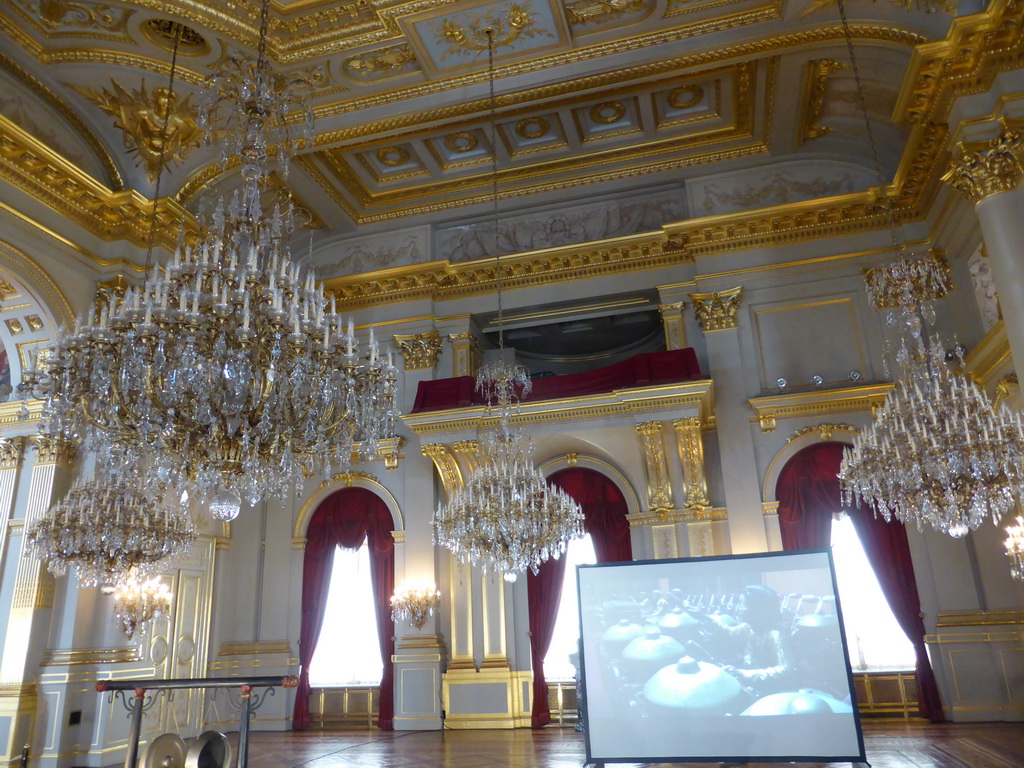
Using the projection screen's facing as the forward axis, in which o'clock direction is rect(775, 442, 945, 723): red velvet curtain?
The red velvet curtain is roughly at 7 o'clock from the projection screen.

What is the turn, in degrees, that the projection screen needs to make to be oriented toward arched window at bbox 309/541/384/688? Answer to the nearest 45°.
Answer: approximately 135° to its right

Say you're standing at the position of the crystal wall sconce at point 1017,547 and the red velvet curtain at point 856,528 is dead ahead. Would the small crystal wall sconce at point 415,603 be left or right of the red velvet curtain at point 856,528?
left

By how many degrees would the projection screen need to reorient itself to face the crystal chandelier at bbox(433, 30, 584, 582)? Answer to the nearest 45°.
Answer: approximately 90° to its right

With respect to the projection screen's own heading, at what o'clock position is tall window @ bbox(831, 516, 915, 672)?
The tall window is roughly at 7 o'clock from the projection screen.

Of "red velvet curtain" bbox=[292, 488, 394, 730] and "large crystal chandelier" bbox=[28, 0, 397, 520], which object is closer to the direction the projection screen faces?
the large crystal chandelier

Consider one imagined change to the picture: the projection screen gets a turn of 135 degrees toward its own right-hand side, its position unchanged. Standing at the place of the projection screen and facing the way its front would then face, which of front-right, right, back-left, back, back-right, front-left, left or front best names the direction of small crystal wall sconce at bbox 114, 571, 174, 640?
front-left

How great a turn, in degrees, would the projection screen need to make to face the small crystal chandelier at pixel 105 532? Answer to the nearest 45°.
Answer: approximately 90° to its right

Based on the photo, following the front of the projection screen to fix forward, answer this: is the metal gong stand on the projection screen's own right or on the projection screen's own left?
on the projection screen's own right

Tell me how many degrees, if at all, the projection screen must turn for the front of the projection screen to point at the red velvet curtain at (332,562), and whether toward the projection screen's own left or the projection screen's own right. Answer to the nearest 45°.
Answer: approximately 135° to the projection screen's own right

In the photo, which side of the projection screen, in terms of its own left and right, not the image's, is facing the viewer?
front

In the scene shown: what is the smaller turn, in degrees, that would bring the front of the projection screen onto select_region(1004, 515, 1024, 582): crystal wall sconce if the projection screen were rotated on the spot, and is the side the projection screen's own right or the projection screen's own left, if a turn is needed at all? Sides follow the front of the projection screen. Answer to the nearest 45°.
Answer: approximately 90° to the projection screen's own left
